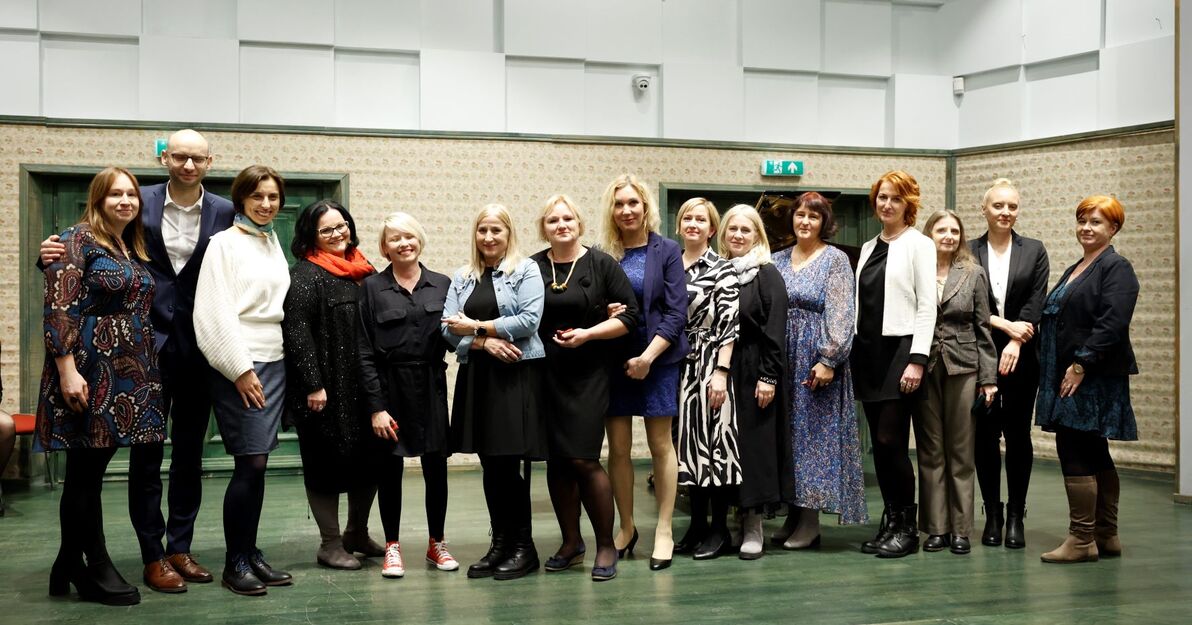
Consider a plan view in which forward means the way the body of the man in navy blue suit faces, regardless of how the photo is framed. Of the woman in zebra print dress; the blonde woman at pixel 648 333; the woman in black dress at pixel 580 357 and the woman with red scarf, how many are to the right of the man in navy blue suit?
0

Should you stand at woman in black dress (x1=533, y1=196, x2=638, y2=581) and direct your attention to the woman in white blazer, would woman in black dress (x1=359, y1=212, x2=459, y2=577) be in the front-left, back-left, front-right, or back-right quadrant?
back-left

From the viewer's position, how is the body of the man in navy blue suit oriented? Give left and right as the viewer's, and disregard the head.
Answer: facing the viewer

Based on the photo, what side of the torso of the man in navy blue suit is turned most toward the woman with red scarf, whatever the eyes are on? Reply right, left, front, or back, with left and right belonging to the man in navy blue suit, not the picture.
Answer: left

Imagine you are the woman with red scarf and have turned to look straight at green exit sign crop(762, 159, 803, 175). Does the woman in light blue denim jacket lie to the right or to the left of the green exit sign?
right

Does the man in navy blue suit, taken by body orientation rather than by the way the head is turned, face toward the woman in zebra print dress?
no

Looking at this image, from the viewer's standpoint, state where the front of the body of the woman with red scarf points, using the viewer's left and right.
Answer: facing the viewer and to the right of the viewer

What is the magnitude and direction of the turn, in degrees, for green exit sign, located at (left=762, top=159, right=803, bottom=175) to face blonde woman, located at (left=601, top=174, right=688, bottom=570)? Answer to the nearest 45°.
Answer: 0° — it already faces them

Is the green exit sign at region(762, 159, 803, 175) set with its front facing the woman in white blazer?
yes

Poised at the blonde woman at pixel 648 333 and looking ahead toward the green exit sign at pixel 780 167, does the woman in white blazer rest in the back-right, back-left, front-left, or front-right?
front-right

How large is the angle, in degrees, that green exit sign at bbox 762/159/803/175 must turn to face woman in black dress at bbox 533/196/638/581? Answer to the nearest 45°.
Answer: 0° — it already faces them

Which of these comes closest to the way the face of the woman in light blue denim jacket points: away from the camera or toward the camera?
toward the camera

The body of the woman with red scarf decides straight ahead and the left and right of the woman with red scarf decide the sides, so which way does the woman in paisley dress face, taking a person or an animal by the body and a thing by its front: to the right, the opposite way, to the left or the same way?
the same way

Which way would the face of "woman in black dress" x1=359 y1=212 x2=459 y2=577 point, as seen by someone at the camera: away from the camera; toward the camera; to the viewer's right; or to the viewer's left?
toward the camera

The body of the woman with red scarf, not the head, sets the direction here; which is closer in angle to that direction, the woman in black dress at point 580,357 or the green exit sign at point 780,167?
the woman in black dress

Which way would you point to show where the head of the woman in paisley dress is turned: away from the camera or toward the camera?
toward the camera

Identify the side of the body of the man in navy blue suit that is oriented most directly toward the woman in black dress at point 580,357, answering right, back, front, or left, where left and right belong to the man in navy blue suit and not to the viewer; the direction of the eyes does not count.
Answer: left

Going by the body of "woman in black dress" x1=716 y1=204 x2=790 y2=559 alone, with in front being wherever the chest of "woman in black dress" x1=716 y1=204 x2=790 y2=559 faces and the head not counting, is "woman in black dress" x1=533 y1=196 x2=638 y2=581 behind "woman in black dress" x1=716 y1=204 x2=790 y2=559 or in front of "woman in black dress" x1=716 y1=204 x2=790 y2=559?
in front

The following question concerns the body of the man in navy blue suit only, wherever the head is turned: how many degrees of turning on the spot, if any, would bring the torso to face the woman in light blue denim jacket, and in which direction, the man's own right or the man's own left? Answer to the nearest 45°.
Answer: approximately 90° to the man's own left

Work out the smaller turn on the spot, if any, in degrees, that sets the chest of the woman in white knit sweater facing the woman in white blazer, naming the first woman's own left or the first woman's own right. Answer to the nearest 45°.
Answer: approximately 45° to the first woman's own left

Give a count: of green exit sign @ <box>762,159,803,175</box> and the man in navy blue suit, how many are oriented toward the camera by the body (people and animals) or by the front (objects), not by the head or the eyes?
2
